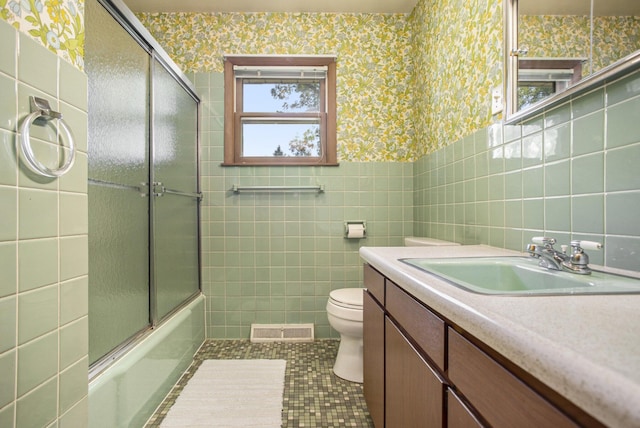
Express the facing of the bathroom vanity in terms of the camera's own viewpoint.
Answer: facing the viewer and to the left of the viewer

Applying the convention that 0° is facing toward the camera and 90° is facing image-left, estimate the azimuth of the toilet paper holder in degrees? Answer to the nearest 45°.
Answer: approximately 0°

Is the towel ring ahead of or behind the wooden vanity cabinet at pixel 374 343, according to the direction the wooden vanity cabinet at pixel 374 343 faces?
ahead

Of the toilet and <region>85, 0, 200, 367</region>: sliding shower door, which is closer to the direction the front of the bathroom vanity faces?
the sliding shower door

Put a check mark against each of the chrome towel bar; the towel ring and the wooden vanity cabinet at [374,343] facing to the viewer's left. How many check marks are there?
1

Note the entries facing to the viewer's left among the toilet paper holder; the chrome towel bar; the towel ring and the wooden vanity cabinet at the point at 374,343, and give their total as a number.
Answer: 1

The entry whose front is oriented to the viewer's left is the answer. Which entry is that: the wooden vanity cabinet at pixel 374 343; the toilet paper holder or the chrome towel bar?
the wooden vanity cabinet

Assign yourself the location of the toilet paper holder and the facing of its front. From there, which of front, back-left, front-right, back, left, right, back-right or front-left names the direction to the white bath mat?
front-right

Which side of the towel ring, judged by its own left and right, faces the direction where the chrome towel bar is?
left

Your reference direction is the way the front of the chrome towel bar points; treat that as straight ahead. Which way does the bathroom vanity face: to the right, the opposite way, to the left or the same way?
to the right
